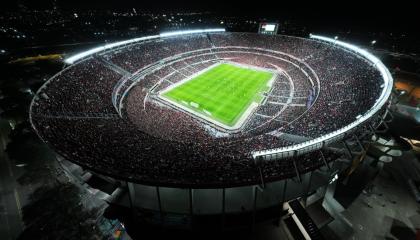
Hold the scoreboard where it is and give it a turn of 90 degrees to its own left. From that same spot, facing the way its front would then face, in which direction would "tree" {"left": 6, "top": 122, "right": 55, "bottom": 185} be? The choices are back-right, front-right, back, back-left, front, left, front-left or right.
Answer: back-right

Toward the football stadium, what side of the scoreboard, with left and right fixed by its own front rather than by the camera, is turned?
front

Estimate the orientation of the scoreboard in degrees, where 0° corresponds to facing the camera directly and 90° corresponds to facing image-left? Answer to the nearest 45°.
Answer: approximately 0°

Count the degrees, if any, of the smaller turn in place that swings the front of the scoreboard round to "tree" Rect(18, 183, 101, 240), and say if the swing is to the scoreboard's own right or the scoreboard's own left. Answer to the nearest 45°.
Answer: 0° — it already faces it
